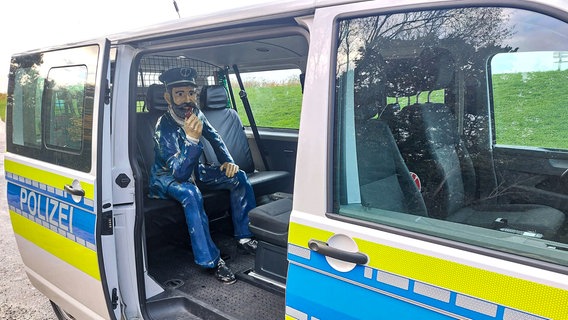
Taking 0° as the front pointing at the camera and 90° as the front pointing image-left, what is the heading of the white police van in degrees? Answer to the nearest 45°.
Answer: approximately 315°
